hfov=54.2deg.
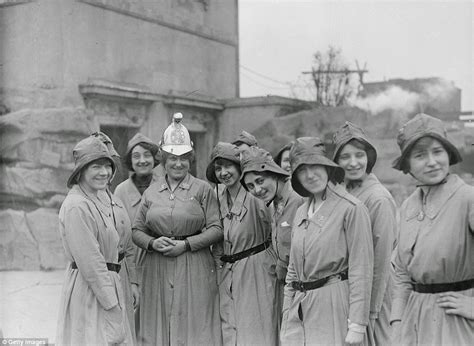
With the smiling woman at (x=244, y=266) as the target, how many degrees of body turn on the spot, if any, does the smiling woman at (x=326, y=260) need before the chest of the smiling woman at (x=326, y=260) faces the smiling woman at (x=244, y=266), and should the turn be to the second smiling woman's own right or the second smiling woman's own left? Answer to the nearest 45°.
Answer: approximately 90° to the second smiling woman's own right

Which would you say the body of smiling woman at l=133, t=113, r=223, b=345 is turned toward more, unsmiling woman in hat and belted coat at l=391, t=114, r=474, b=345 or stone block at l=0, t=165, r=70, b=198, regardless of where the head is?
the unsmiling woman in hat and belted coat

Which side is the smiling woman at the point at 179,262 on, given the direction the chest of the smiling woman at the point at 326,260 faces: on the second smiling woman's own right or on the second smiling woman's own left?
on the second smiling woman's own right

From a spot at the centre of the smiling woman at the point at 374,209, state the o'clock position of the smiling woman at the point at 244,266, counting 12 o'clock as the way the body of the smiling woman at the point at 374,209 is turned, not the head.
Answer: the smiling woman at the point at 244,266 is roughly at 2 o'clock from the smiling woman at the point at 374,209.

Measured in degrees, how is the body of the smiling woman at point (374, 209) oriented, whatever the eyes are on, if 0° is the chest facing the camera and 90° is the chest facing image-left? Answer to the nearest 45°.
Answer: approximately 45°

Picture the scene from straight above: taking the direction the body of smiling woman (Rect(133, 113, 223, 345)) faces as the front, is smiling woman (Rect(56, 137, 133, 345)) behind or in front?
in front

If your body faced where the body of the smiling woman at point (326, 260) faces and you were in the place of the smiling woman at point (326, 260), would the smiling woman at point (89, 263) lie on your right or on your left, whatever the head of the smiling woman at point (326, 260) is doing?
on your right

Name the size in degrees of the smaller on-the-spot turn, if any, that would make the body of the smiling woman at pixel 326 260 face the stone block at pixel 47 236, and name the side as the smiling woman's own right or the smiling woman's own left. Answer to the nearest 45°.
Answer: approximately 90° to the smiling woman's own right
